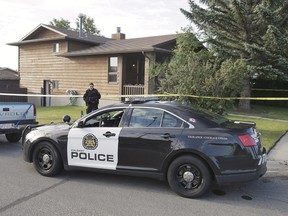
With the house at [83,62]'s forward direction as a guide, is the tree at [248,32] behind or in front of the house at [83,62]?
in front

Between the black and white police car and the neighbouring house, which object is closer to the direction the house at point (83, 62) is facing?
the black and white police car

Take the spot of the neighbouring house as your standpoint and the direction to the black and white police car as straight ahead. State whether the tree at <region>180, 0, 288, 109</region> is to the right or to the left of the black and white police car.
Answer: left

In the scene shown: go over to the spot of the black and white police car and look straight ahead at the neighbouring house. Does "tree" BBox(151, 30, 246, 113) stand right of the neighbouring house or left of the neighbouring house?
right

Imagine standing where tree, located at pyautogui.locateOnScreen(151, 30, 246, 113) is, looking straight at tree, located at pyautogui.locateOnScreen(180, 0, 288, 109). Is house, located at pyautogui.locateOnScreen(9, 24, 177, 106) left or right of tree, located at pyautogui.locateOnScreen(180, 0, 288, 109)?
left

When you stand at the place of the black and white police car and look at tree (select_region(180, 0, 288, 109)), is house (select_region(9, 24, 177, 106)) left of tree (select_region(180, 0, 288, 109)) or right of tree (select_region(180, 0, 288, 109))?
left

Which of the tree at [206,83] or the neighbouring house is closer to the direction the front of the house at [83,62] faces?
the tree
